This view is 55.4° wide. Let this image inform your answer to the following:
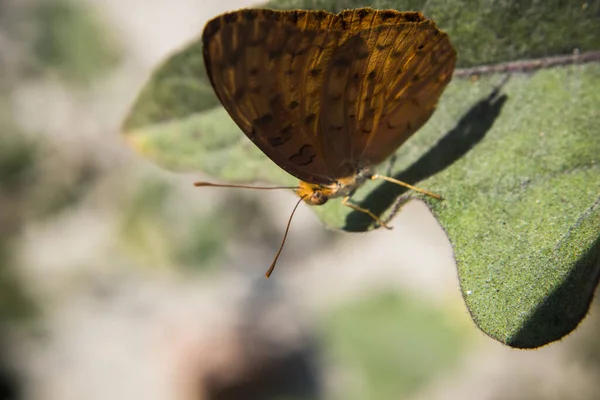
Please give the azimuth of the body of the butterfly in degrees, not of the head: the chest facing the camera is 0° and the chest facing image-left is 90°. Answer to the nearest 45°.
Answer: approximately 90°
